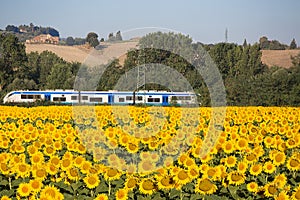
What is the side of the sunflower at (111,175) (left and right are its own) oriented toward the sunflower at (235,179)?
left

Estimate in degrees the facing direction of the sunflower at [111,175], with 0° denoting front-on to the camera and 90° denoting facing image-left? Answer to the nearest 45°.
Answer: approximately 0°

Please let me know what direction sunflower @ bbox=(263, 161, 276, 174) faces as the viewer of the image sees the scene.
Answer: facing the viewer

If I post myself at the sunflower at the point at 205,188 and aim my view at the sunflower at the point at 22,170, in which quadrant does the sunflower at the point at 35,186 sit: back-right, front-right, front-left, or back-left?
front-left

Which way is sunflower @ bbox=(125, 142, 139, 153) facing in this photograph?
toward the camera

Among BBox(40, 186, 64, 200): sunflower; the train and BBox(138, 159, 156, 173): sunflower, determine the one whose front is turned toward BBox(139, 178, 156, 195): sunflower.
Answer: BBox(138, 159, 156, 173): sunflower

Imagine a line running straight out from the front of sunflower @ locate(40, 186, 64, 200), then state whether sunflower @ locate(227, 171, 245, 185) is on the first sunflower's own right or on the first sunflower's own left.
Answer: on the first sunflower's own left

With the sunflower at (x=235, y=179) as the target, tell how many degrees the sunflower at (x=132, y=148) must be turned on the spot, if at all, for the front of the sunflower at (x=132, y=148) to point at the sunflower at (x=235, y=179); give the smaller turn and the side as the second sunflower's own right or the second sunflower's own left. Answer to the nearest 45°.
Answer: approximately 45° to the second sunflower's own left

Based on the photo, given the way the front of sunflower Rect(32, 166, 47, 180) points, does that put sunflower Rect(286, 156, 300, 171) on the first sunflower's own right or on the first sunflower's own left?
on the first sunflower's own left

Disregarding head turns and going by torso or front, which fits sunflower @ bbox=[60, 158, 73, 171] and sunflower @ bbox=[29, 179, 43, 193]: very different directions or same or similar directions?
same or similar directions

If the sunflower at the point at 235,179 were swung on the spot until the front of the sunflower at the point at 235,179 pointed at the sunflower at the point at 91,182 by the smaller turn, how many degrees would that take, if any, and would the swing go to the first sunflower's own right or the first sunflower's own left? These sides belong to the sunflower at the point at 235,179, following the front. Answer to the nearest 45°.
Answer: approximately 90° to the first sunflower's own right

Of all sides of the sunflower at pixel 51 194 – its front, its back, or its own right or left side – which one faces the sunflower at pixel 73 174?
back

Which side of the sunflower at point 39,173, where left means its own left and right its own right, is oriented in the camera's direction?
front

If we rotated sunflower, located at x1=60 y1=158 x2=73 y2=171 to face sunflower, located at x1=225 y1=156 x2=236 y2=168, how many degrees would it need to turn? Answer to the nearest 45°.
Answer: approximately 90° to its left

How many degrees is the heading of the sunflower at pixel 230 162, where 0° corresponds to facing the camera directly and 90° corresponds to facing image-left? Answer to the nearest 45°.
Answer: approximately 0°
